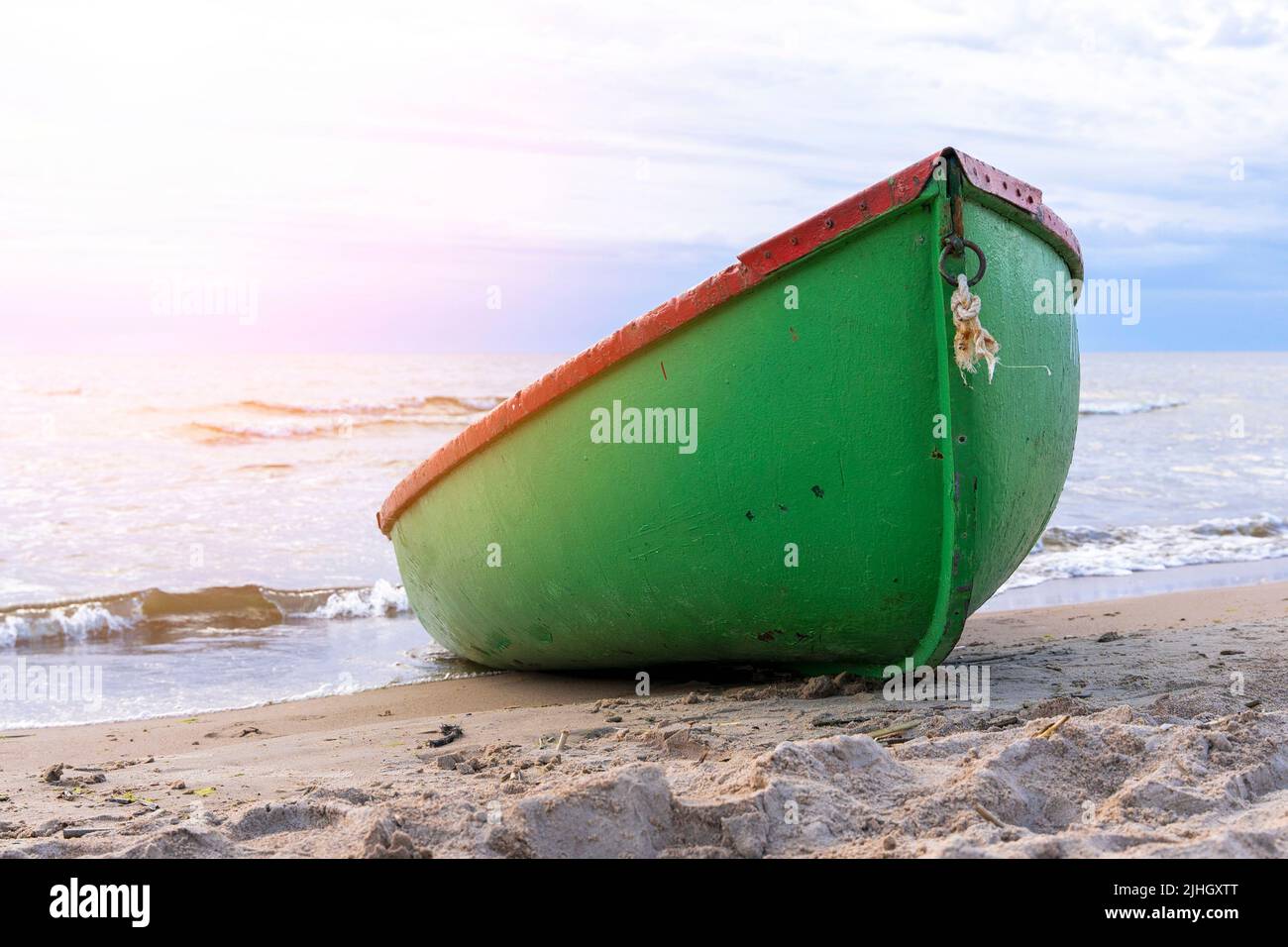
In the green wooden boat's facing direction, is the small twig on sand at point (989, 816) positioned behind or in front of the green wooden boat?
in front

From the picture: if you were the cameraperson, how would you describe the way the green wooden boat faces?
facing the viewer and to the right of the viewer
